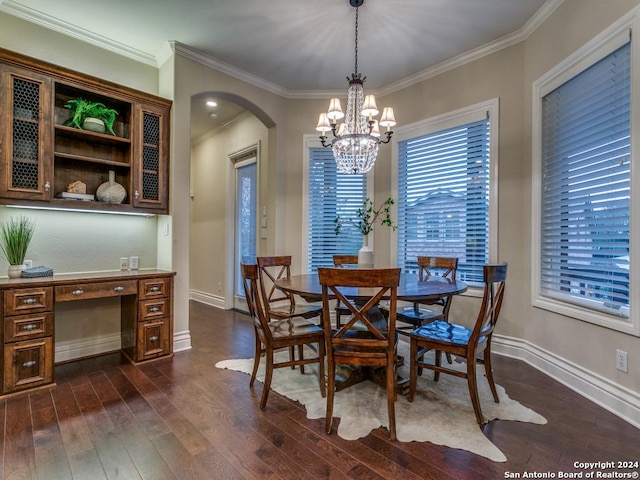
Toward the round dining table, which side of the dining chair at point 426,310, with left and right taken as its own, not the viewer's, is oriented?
front

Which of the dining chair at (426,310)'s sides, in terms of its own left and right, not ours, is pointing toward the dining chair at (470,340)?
left

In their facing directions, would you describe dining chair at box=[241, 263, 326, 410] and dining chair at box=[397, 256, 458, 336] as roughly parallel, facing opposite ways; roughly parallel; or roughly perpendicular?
roughly parallel, facing opposite ways

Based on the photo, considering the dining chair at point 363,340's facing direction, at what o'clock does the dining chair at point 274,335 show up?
the dining chair at point 274,335 is roughly at 10 o'clock from the dining chair at point 363,340.

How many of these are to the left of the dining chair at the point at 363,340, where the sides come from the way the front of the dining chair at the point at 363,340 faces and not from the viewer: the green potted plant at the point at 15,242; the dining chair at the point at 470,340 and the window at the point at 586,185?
1

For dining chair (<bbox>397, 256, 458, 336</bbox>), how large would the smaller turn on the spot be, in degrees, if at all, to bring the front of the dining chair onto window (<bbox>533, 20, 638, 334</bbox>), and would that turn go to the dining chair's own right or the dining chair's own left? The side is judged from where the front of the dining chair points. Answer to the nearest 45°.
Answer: approximately 135° to the dining chair's own left

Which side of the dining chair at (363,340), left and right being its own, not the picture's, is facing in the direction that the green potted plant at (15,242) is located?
left

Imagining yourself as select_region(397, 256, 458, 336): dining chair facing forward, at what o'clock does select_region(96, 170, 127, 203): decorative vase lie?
The decorative vase is roughly at 1 o'clock from the dining chair.

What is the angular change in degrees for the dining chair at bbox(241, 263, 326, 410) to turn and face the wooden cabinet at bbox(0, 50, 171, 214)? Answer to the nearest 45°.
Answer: approximately 135° to its left

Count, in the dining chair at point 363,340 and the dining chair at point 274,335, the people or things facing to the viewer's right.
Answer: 1

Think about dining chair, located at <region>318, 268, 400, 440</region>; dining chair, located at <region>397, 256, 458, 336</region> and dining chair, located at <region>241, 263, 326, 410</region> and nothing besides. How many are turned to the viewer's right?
1

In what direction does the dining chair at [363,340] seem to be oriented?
away from the camera

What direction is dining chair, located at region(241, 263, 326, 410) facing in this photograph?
to the viewer's right

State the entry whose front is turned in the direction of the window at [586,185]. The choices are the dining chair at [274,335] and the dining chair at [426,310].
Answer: the dining chair at [274,335]

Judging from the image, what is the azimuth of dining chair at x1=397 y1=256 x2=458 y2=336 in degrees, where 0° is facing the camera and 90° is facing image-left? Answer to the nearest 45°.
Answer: approximately 45°

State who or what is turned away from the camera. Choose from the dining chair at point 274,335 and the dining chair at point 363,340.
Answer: the dining chair at point 363,340

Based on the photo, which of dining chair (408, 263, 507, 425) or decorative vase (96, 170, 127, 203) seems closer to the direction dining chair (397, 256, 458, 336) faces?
the decorative vase
